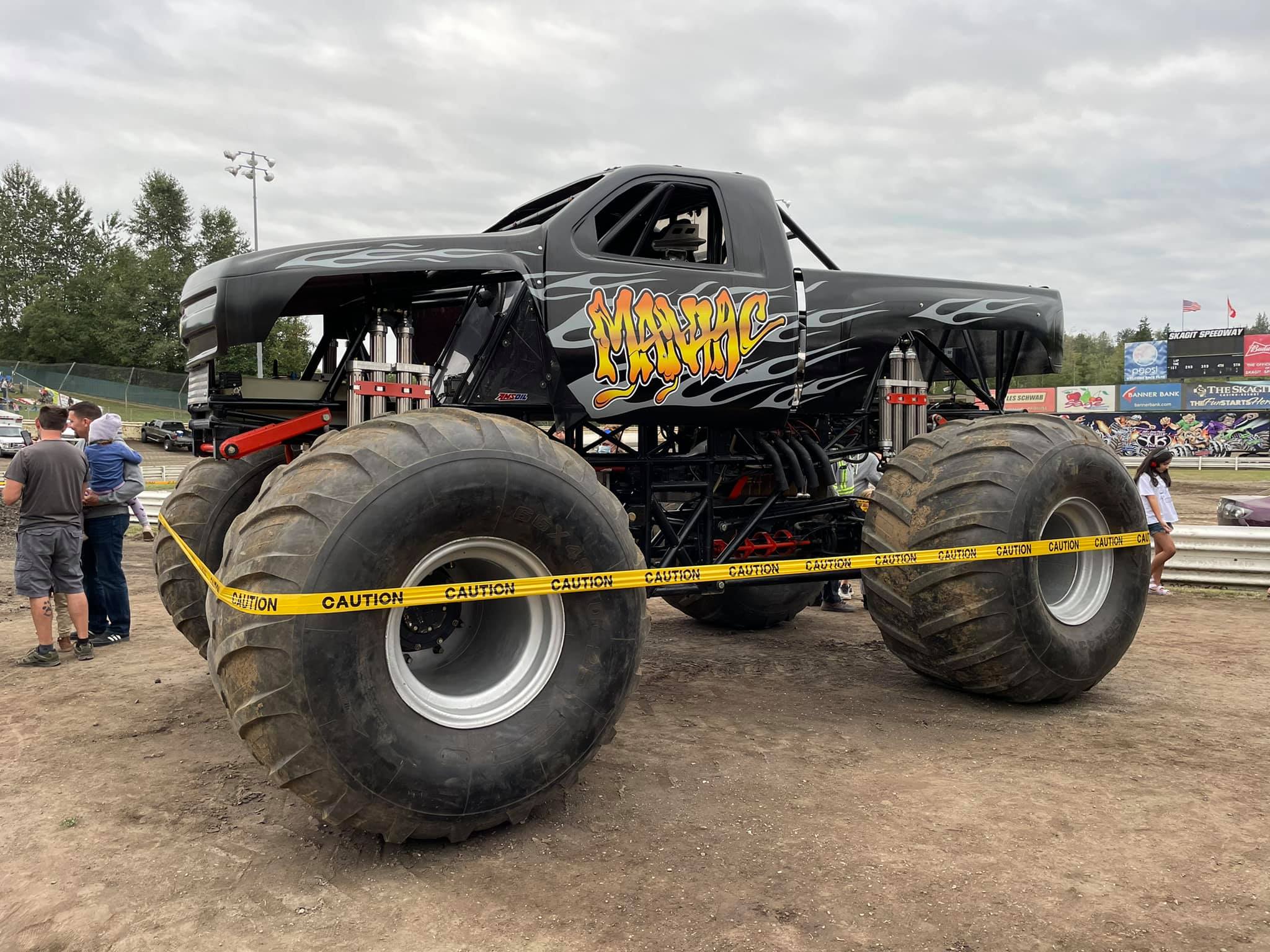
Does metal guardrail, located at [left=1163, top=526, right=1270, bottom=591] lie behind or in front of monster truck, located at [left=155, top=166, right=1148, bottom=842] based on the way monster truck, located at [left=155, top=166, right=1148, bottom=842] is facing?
behind

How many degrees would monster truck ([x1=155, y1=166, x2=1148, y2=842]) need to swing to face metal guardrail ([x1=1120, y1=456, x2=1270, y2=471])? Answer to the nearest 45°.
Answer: approximately 180°

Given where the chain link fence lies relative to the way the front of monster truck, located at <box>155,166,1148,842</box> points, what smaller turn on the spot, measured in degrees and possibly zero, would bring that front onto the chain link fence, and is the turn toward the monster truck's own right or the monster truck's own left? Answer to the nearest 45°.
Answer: approximately 90° to the monster truck's own right

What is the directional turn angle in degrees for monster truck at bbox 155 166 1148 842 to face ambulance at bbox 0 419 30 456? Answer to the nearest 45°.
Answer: approximately 90° to its right

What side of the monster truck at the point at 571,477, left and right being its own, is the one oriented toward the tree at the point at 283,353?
right

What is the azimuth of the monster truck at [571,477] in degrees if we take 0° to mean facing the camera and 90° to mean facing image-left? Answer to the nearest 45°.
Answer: approximately 45°

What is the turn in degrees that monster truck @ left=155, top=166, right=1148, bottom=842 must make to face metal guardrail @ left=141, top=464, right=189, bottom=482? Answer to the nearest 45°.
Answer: approximately 90° to its right
